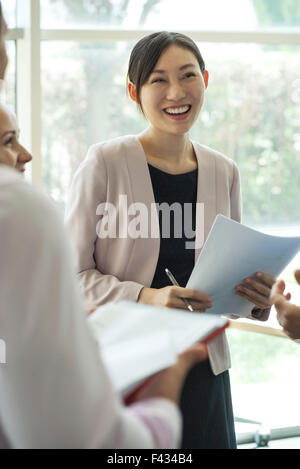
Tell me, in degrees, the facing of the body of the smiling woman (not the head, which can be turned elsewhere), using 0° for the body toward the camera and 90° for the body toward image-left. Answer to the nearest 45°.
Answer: approximately 315°
